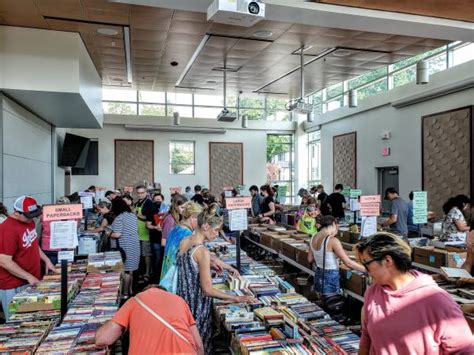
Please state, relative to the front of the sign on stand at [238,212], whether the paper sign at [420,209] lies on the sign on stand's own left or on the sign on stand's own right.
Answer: on the sign on stand's own left

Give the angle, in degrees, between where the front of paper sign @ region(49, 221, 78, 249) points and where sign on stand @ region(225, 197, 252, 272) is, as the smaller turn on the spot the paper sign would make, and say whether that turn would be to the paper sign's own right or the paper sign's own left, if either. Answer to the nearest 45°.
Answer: approximately 90° to the paper sign's own left

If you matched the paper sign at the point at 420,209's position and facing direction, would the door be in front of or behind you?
behind

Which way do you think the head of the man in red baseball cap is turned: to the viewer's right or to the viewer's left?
to the viewer's right

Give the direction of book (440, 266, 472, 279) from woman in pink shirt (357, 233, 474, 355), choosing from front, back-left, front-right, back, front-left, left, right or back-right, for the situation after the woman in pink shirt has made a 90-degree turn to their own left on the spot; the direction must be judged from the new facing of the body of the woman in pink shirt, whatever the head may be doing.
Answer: back-left

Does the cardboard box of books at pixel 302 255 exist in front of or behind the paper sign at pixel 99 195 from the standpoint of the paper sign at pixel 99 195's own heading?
in front

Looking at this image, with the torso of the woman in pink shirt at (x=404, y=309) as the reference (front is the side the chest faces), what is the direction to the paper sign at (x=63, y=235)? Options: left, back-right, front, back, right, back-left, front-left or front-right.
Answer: front-right

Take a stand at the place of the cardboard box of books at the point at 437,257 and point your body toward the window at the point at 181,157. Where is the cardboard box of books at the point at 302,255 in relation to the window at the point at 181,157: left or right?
left

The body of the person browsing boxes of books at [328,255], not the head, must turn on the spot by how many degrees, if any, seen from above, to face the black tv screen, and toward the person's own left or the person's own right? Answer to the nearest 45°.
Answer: approximately 90° to the person's own left

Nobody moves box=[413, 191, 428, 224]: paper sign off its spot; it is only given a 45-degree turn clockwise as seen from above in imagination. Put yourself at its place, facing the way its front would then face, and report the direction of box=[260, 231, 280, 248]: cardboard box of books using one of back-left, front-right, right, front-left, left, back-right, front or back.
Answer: front-right

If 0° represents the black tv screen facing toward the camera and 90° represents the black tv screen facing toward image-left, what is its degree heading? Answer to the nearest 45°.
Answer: approximately 315°

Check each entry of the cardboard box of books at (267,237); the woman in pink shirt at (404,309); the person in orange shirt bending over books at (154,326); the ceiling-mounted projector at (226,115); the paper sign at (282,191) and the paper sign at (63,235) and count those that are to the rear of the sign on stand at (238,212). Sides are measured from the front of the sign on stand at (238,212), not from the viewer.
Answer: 3
